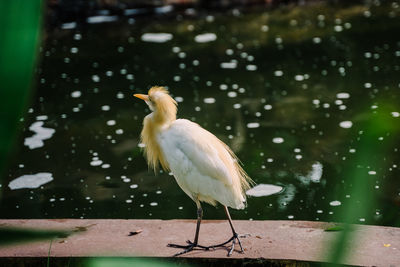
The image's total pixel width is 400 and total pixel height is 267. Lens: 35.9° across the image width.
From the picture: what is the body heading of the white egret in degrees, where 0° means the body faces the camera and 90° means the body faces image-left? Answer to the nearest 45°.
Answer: approximately 90°

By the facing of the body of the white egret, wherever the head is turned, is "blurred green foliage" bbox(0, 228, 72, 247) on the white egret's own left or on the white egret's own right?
on the white egret's own left
